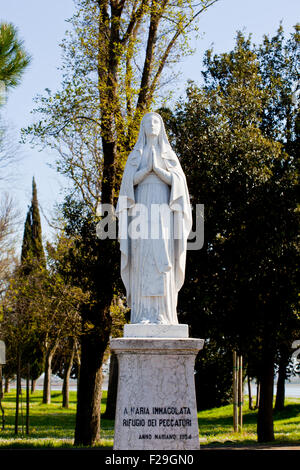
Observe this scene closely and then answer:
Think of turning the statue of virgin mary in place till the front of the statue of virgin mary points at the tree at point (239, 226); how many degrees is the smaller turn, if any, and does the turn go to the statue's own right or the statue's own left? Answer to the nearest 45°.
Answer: approximately 180°

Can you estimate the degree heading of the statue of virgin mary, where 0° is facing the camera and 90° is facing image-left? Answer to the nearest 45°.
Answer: approximately 0°
